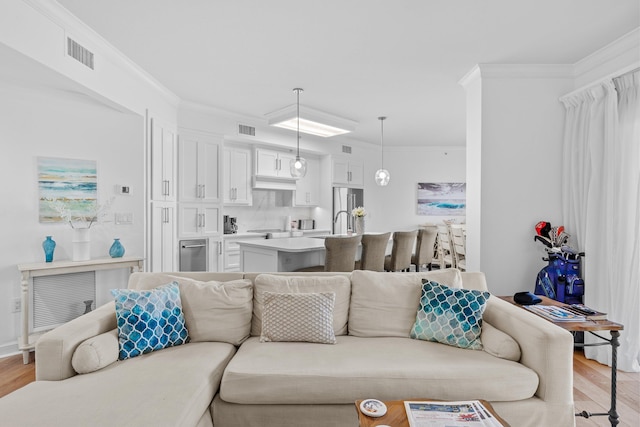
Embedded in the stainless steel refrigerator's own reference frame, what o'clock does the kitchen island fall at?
The kitchen island is roughly at 2 o'clock from the stainless steel refrigerator.

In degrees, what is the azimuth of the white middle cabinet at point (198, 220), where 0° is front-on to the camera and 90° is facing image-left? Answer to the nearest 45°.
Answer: approximately 315°

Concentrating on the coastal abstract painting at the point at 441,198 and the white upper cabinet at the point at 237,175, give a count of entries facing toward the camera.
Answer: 2

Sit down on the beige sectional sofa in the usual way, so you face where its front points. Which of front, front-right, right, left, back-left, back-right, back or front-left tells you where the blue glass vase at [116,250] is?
back-right

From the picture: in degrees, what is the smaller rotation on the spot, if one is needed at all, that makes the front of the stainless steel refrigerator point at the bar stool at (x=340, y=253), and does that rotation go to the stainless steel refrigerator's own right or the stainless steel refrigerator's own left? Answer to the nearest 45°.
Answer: approximately 45° to the stainless steel refrigerator's own right

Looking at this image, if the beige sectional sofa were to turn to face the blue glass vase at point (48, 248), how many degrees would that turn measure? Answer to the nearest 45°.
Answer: approximately 135° to its right

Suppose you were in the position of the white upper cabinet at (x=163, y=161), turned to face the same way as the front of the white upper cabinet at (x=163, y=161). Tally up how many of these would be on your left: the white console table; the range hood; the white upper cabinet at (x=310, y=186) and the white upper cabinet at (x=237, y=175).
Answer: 3

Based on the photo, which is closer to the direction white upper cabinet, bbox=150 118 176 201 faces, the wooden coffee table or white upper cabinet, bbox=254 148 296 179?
the wooden coffee table

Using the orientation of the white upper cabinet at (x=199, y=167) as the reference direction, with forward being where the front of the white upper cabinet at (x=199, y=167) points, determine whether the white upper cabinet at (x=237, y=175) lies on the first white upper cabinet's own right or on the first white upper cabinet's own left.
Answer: on the first white upper cabinet's own left

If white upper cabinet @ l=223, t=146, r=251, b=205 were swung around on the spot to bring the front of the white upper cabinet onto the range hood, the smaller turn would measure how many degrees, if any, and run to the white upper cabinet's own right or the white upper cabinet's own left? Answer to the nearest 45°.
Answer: approximately 135° to the white upper cabinet's own left

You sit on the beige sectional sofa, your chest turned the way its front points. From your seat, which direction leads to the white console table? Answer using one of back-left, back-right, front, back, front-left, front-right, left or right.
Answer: back-right
